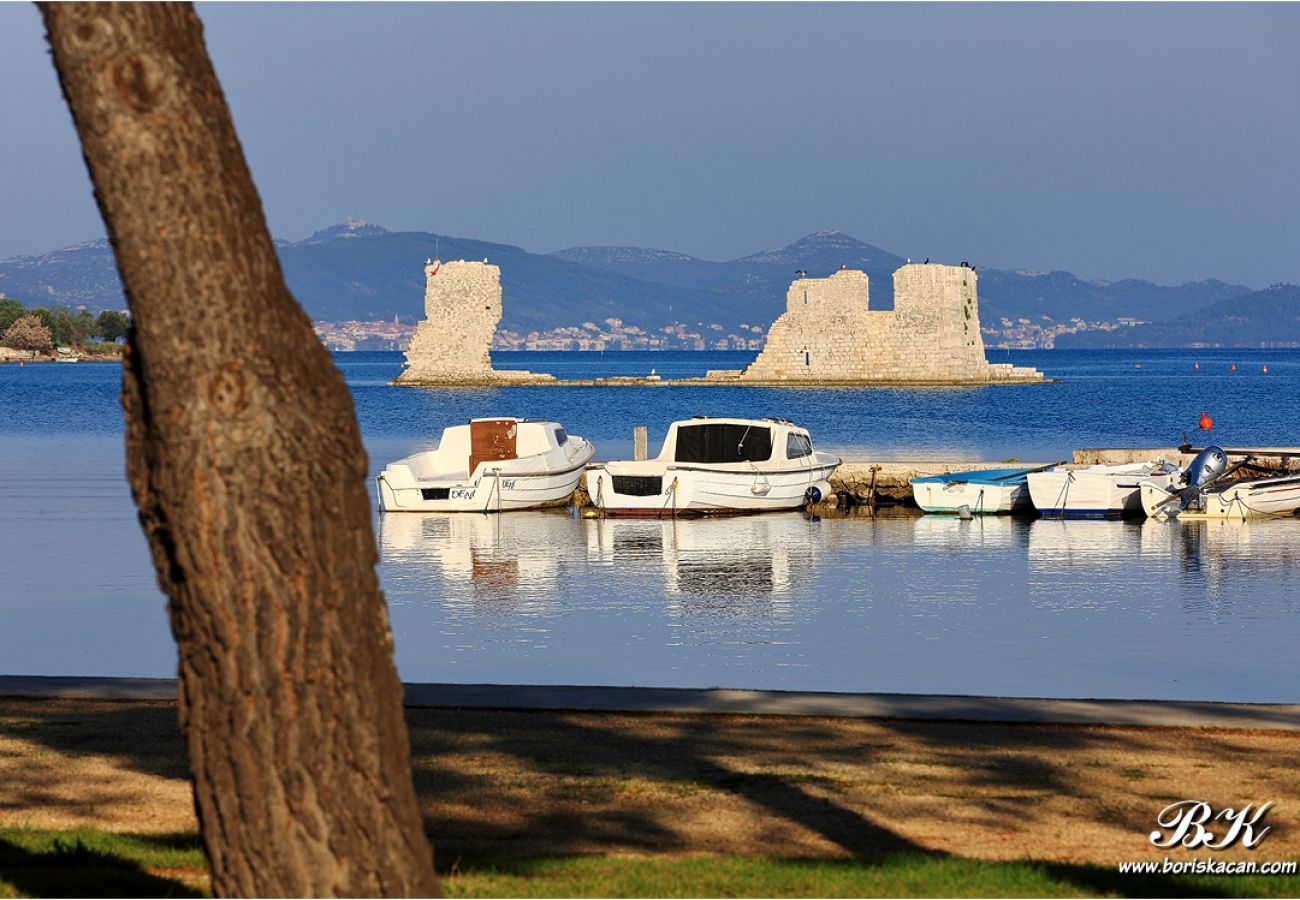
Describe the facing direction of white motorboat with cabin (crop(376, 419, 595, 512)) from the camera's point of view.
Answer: facing away from the viewer and to the right of the viewer

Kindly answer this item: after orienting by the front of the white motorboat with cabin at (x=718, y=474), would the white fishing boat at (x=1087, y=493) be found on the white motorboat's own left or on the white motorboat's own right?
on the white motorboat's own right

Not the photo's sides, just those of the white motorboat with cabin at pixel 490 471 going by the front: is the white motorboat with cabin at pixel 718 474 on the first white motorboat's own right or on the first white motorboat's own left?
on the first white motorboat's own right

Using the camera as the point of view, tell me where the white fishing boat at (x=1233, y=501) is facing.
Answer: facing away from the viewer and to the right of the viewer

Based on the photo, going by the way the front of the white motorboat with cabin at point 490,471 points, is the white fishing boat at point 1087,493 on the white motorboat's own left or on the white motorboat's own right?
on the white motorboat's own right

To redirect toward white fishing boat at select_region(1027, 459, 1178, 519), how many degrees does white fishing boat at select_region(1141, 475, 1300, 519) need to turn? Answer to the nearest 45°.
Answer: approximately 135° to its left

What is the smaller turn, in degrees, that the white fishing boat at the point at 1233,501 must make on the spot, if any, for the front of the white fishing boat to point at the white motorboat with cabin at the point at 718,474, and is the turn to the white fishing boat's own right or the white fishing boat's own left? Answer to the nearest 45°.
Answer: approximately 135° to the white fishing boat's own left

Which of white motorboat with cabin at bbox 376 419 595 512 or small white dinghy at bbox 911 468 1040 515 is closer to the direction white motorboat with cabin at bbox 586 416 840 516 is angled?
the small white dinghy

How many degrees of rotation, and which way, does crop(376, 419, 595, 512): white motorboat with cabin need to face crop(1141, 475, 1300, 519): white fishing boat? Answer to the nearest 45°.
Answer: approximately 45° to its right

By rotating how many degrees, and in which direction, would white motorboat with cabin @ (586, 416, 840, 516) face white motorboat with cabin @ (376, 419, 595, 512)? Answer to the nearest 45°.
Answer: approximately 135° to its left
